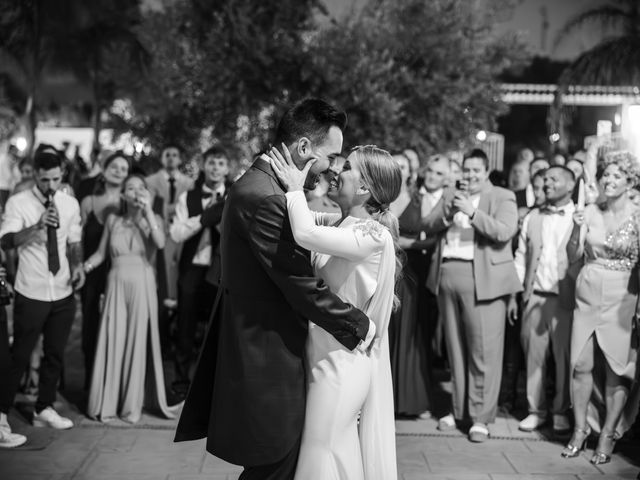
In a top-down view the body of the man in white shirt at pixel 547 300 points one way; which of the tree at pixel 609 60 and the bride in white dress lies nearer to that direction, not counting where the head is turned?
the bride in white dress

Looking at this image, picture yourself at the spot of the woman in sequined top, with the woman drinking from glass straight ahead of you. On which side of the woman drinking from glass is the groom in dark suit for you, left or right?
left

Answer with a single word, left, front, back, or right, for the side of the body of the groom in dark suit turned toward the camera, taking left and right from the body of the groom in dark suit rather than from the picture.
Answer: right

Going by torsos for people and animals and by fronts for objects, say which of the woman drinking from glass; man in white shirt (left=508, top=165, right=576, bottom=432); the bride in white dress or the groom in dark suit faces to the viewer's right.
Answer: the groom in dark suit

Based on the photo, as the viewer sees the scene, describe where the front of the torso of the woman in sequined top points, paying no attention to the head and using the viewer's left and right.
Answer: facing the viewer and to the left of the viewer

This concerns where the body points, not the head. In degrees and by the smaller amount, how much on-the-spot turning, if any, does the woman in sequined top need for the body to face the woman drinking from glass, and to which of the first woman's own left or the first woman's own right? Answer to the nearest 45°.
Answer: approximately 45° to the first woman's own right

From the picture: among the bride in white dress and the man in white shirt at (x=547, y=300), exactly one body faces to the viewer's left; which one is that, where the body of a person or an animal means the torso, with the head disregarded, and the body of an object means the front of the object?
the bride in white dress

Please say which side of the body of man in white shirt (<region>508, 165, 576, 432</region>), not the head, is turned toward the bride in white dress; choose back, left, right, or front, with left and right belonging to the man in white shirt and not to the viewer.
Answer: front

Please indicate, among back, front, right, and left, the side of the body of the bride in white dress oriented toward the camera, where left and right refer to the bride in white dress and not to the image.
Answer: left

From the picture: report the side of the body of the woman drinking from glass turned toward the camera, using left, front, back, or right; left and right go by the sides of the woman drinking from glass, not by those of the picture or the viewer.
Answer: front

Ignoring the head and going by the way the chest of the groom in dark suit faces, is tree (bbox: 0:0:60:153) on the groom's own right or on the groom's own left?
on the groom's own left

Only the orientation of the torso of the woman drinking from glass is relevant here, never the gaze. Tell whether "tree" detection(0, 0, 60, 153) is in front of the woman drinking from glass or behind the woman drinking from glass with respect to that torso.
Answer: behind

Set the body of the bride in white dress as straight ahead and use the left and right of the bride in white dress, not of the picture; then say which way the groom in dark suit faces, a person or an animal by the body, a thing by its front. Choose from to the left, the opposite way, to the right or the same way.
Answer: the opposite way

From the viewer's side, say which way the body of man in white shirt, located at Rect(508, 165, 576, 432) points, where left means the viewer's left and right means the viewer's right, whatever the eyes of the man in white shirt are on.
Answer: facing the viewer

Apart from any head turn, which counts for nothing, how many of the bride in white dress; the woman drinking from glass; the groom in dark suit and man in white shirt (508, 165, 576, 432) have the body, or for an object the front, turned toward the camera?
2

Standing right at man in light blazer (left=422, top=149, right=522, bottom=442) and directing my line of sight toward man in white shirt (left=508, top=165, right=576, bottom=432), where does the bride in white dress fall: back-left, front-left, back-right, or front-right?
back-right

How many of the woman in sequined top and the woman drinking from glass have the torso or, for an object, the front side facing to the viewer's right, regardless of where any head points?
0

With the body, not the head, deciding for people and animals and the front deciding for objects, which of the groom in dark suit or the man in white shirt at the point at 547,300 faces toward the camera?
the man in white shirt

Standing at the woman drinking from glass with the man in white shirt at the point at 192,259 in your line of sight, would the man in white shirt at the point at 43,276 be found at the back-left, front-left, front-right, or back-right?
back-left
